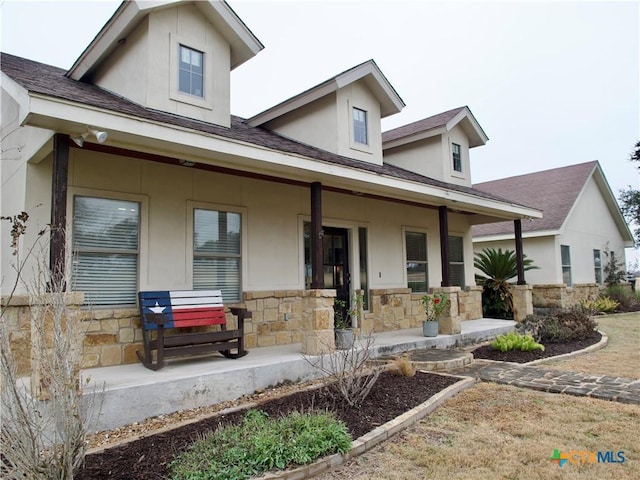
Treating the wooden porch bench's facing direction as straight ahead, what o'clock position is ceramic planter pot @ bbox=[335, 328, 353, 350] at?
The ceramic planter pot is roughly at 10 o'clock from the wooden porch bench.

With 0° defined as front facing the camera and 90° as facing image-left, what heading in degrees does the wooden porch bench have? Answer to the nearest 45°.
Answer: approximately 315°

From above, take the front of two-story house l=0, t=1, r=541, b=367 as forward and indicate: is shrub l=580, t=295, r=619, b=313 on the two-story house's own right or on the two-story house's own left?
on the two-story house's own left

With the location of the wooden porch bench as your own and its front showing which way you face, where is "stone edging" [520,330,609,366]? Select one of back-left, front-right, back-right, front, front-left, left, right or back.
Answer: front-left

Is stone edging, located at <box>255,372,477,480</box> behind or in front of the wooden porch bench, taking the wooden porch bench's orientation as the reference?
in front

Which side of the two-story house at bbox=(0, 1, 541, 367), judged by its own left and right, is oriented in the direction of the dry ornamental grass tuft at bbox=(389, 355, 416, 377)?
front

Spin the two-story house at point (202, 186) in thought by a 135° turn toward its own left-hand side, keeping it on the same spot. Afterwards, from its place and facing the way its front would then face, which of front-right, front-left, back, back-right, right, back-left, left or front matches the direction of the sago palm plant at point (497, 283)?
front-right

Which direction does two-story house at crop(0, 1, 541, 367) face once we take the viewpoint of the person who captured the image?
facing the viewer and to the right of the viewer
